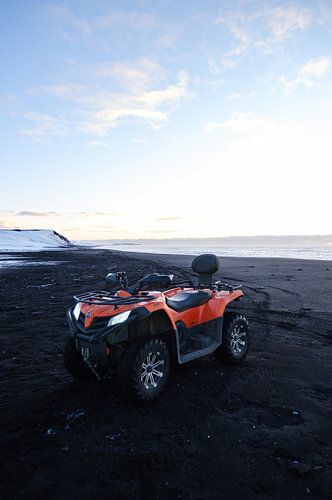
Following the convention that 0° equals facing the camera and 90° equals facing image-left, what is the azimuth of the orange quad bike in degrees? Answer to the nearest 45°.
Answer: approximately 45°
